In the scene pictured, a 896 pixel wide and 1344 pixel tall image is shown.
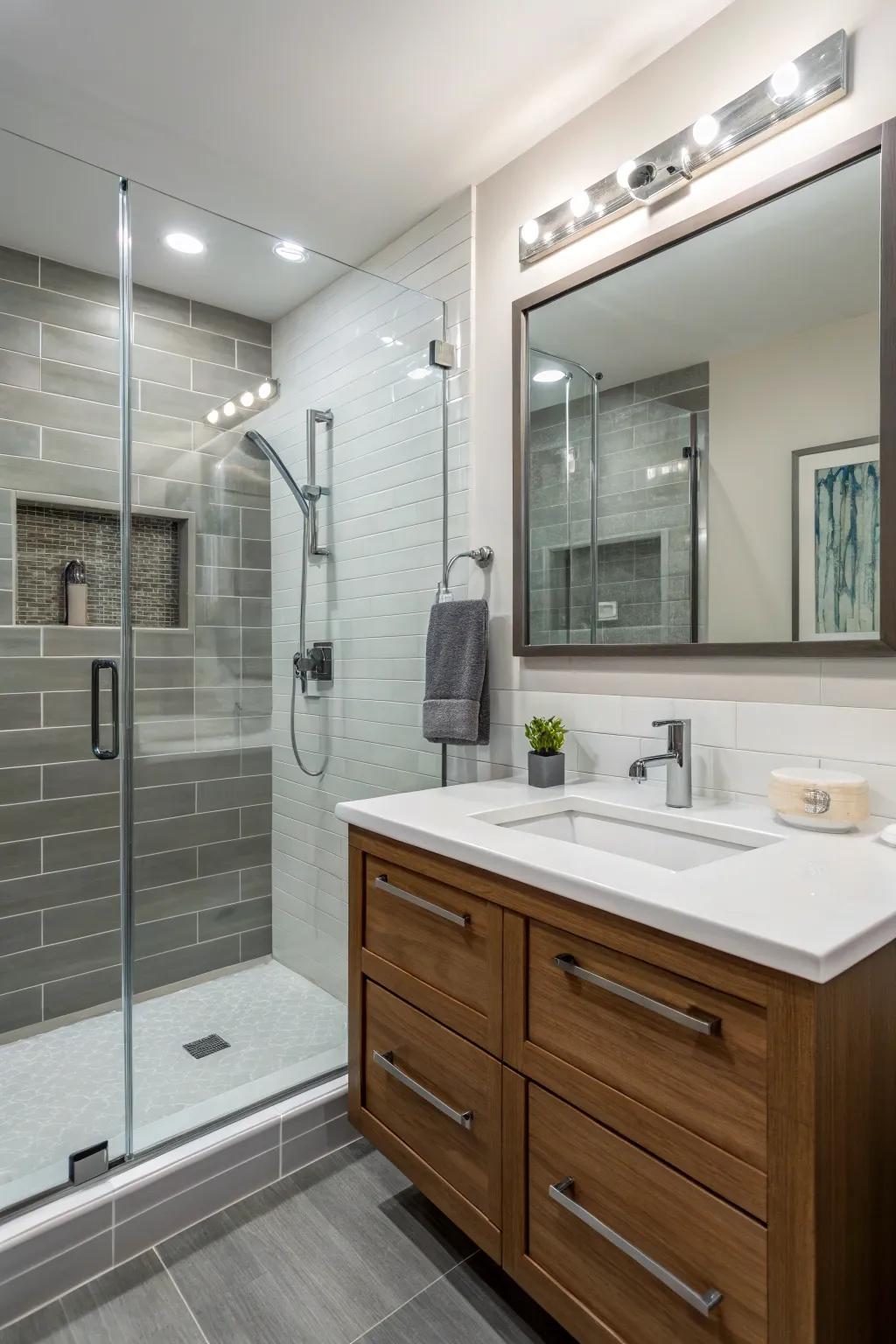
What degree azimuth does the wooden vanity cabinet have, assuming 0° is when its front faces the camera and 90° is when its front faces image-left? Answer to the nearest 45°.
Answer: approximately 45°

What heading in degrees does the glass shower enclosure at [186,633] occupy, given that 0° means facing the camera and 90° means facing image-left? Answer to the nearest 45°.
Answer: approximately 315°

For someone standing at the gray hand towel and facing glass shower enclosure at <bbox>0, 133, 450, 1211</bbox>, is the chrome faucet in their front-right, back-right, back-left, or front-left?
back-left

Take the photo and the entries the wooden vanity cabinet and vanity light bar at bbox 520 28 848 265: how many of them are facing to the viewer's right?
0

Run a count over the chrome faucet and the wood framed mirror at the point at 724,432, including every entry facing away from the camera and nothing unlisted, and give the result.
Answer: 0

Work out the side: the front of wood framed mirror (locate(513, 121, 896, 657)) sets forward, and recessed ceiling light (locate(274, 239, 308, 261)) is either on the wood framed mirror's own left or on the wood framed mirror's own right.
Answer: on the wood framed mirror's own right
